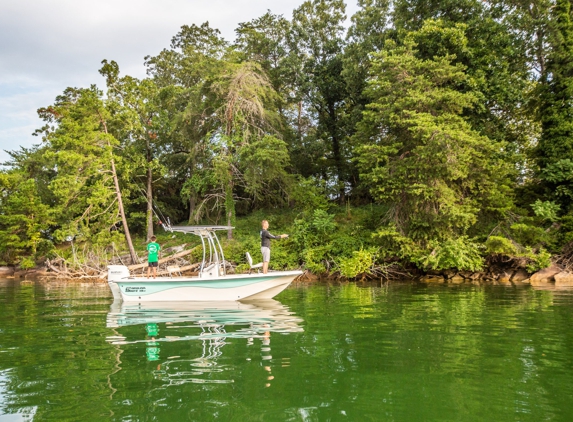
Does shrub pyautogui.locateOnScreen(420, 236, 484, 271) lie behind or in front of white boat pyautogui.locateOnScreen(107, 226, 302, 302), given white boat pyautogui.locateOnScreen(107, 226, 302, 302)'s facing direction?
in front

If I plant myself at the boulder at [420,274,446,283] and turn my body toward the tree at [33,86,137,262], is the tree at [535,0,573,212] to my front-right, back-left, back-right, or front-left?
back-right

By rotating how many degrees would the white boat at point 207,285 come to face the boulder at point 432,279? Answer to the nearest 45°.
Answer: approximately 45° to its left

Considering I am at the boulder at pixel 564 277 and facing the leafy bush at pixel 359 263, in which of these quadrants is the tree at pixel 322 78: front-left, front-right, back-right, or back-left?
front-right

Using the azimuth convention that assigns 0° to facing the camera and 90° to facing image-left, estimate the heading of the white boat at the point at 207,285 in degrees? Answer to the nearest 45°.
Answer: approximately 270°

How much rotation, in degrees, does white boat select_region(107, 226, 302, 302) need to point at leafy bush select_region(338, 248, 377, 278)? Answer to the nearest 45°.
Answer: approximately 45° to its left

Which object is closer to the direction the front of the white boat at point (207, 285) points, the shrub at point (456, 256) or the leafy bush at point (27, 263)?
the shrub

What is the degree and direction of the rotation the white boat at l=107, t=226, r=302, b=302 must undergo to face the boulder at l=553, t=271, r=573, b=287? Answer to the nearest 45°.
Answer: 0° — it already faces it

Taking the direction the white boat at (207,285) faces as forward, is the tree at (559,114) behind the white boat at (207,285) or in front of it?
in front

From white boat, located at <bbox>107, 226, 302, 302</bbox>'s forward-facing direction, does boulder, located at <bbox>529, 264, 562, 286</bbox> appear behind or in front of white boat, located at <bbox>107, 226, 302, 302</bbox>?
in front

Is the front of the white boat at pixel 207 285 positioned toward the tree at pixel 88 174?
no

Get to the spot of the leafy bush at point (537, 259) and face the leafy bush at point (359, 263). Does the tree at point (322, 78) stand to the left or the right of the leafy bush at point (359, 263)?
right

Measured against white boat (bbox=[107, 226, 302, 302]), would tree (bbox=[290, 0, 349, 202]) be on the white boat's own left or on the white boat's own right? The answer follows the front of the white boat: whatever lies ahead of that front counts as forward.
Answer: on the white boat's own left

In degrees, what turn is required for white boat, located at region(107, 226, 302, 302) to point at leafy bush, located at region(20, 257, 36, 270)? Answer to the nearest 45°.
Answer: approximately 135° to its left

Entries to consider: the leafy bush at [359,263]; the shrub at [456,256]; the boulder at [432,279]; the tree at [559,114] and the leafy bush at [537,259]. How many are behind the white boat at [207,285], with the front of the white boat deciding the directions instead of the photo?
0
